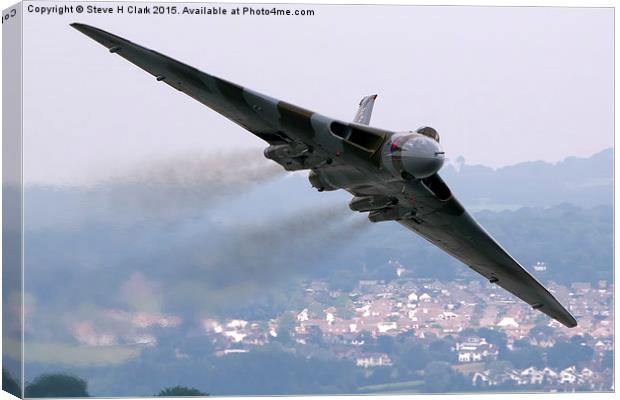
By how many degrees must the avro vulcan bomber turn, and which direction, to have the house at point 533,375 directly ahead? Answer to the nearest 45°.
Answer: approximately 90° to its left

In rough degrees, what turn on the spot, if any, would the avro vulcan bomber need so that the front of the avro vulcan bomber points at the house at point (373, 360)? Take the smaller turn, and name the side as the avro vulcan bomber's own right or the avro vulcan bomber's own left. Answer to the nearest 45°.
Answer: approximately 135° to the avro vulcan bomber's own left

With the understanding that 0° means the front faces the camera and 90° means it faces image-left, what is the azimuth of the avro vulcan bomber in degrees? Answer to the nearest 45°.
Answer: approximately 315°

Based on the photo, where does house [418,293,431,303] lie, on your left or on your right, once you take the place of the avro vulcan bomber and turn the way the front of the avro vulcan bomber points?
on your left

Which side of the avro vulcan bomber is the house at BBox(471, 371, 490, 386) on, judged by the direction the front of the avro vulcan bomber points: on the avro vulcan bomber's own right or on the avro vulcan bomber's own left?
on the avro vulcan bomber's own left
